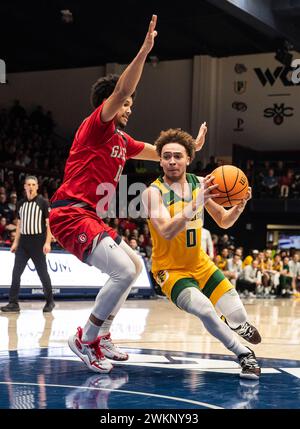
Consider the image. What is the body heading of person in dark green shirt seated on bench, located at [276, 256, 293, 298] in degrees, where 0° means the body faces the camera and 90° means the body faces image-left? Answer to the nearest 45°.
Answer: approximately 0°

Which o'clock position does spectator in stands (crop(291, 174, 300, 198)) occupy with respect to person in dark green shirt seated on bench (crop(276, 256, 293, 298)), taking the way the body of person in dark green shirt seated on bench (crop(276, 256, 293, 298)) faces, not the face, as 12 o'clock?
spectator in stands (crop(291, 174, 300, 198)) is roughly at 6 o'clock from person in dark green shirt seated on bench (crop(276, 256, 293, 298)).

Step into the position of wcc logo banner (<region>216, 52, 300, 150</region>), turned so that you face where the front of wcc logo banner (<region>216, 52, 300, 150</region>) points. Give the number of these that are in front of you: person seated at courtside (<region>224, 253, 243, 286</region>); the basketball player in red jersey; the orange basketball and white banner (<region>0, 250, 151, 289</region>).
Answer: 4

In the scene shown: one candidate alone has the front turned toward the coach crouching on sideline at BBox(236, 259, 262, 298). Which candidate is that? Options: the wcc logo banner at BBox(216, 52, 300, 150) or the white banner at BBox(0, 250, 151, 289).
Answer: the wcc logo banner

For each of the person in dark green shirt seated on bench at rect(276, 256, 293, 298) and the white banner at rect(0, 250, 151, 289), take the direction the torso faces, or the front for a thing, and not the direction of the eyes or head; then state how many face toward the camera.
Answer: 2

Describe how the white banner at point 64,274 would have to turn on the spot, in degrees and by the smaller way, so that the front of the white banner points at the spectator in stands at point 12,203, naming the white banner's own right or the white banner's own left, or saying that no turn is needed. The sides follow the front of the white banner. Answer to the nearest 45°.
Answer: approximately 180°

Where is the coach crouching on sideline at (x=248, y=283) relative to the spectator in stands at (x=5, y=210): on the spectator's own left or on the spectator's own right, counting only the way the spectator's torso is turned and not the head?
on the spectator's own left

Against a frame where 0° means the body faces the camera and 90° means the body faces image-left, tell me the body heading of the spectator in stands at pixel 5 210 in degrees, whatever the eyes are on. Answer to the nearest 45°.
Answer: approximately 315°

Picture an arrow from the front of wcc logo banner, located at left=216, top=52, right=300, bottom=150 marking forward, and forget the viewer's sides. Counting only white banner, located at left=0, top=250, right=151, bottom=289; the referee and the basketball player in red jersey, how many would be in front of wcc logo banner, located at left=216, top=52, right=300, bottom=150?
3

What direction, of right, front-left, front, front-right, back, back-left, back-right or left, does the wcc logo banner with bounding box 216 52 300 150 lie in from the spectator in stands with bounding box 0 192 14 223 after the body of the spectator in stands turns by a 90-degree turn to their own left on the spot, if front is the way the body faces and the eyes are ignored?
front

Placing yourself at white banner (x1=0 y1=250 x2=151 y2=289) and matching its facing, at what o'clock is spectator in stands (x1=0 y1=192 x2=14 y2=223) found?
The spectator in stands is roughly at 5 o'clock from the white banner.

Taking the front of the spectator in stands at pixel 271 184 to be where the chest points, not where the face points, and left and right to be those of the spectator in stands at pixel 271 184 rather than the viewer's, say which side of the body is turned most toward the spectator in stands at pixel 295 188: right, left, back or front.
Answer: left

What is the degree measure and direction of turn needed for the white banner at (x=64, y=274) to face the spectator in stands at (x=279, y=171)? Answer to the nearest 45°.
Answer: approximately 135° to its left

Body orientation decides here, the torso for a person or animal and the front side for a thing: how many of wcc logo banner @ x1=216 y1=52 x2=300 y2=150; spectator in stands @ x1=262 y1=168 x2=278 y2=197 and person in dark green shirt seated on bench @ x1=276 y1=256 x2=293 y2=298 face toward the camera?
3

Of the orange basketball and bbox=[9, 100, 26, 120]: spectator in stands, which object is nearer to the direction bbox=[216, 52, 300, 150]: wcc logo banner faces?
the orange basketball

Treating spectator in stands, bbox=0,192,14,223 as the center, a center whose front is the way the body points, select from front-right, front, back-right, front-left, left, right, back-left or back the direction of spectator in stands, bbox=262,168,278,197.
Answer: left

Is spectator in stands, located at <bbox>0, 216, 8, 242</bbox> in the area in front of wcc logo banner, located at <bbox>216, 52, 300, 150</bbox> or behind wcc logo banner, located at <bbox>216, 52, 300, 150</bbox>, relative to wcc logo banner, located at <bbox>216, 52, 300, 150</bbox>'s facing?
in front
